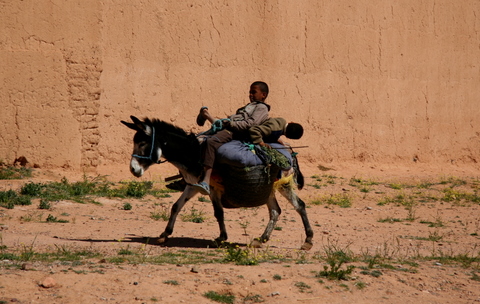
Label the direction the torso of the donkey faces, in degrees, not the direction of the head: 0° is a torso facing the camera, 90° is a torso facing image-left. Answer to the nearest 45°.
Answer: approximately 90°

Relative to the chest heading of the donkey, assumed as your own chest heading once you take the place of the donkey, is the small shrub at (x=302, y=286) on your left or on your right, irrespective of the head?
on your left

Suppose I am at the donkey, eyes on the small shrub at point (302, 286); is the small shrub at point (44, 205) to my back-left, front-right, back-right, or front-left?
back-right

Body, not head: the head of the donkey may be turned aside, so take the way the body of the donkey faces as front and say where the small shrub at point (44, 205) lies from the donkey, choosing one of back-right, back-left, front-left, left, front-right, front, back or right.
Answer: front-right

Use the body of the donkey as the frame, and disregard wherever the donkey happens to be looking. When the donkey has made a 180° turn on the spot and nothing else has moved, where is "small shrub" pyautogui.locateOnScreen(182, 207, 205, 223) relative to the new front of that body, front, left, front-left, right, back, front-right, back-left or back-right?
left

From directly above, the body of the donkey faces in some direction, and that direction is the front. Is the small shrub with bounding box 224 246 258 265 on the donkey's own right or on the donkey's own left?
on the donkey's own left

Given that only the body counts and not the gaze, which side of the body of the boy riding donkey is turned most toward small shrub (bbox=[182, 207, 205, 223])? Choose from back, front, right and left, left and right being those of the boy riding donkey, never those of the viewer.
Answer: right

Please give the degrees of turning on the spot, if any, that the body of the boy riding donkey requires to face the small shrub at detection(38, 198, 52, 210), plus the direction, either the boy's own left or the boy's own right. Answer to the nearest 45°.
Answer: approximately 45° to the boy's own right

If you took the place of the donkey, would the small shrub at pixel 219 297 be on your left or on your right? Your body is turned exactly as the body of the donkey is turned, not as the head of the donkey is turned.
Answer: on your left
